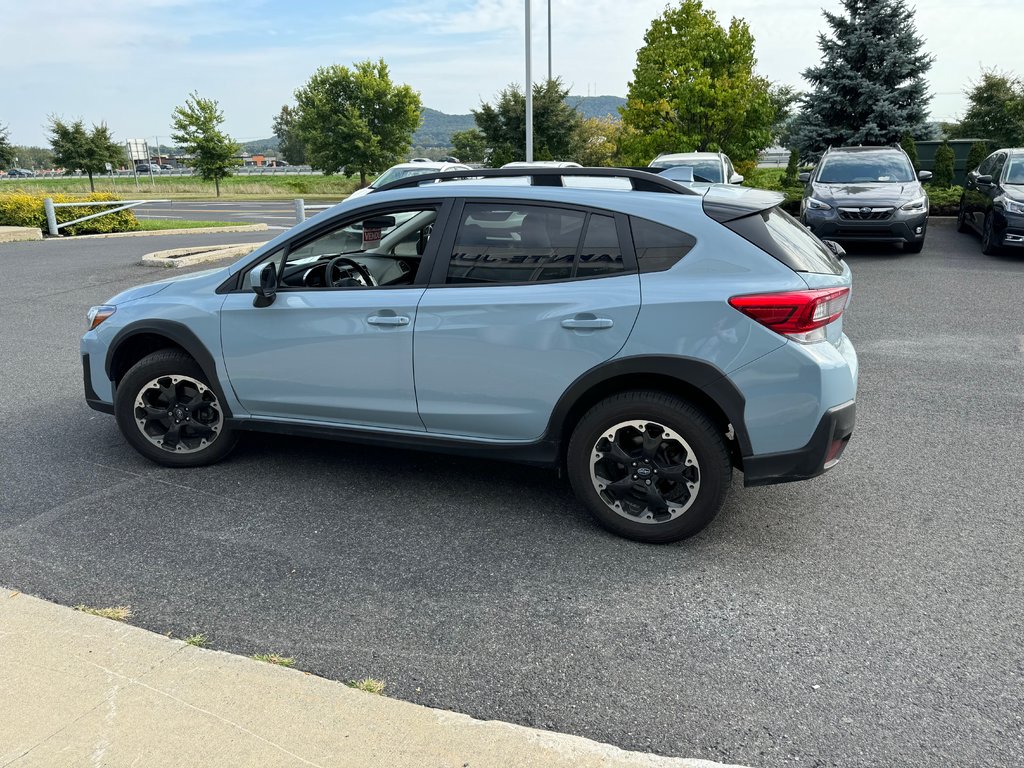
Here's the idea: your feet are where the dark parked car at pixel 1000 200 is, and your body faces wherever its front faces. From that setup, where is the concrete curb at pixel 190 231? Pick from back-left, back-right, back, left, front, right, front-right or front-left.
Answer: back-right

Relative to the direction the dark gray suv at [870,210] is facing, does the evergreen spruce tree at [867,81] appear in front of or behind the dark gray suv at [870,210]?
behind

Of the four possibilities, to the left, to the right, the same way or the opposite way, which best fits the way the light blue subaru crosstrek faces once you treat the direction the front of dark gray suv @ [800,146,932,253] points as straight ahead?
to the right

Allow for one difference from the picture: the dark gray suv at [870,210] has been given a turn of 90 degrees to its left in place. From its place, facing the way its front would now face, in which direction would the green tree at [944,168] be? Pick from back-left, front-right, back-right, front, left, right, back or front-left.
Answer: left

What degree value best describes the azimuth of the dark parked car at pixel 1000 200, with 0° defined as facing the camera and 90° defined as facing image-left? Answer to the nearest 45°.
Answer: approximately 315°

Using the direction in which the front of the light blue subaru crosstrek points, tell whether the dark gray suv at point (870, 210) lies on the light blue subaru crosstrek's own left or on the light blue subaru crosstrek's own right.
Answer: on the light blue subaru crosstrek's own right

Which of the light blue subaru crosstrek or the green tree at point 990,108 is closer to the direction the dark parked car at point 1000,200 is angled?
the light blue subaru crosstrek

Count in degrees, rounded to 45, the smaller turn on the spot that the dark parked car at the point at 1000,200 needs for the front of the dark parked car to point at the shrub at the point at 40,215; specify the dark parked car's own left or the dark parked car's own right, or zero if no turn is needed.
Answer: approximately 135° to the dark parked car's own right

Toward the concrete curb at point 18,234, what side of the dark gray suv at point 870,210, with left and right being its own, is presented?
right

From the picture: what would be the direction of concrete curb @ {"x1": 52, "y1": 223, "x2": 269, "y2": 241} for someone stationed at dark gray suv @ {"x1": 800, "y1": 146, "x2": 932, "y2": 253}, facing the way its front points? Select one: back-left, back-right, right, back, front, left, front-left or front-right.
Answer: right

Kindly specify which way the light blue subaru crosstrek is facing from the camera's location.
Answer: facing away from the viewer and to the left of the viewer

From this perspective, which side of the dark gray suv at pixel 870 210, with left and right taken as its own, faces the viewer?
front
